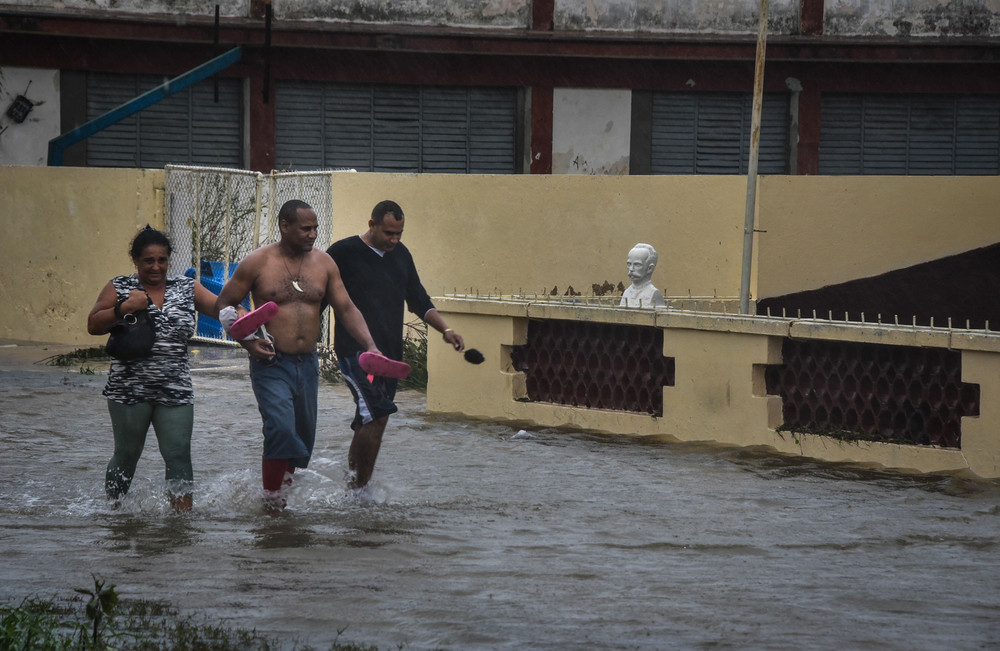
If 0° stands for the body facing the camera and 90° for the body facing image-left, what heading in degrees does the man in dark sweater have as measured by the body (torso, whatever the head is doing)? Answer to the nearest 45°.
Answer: approximately 315°

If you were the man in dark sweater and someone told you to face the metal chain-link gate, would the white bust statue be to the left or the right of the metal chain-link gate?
right

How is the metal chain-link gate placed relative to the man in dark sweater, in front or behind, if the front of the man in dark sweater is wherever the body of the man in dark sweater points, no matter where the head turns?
behind

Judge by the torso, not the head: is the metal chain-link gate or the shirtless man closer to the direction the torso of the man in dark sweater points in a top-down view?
the shirtless man

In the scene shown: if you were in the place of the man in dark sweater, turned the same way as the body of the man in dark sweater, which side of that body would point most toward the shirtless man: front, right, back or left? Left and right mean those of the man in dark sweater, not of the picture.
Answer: right
